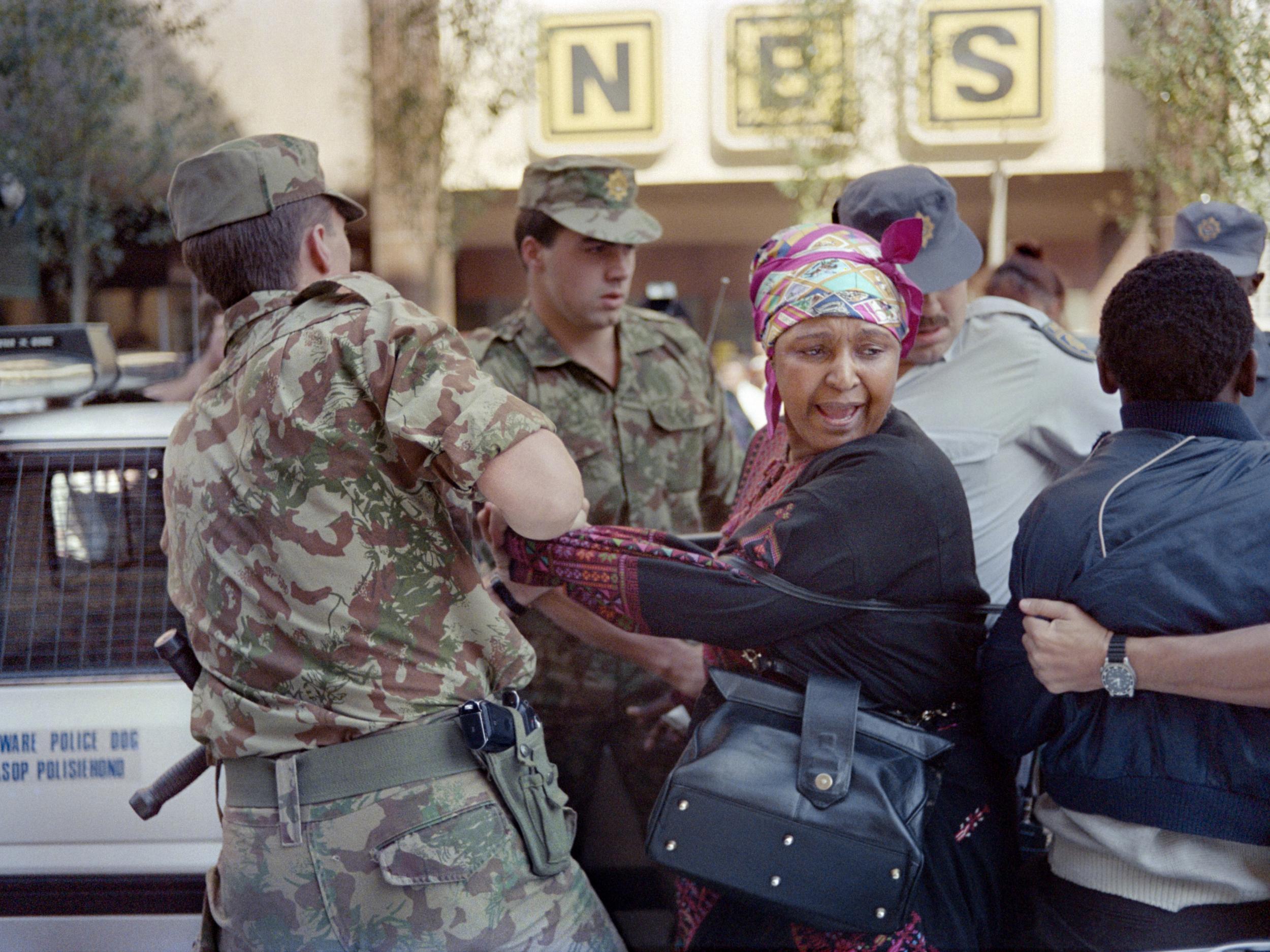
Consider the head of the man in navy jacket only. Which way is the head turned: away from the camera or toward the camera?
away from the camera

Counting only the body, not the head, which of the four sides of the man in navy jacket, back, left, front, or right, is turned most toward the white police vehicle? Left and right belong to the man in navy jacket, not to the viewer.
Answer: left

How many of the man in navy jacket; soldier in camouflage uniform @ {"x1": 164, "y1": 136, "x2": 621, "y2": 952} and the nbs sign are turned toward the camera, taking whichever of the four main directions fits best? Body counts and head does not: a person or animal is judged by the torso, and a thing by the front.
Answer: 1

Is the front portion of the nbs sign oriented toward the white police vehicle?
yes

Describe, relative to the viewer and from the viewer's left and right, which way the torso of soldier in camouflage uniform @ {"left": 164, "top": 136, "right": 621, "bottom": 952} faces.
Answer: facing away from the viewer and to the right of the viewer

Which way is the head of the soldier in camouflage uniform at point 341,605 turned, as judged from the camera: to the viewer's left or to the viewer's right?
to the viewer's right

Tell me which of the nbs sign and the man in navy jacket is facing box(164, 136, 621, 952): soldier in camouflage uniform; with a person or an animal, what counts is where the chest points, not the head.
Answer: the nbs sign

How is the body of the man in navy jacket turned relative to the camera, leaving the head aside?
away from the camera

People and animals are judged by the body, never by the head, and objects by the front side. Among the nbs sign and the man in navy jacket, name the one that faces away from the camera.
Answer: the man in navy jacket

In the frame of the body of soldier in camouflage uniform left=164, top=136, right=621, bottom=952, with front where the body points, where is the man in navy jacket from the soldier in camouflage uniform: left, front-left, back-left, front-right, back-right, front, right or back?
front-right
